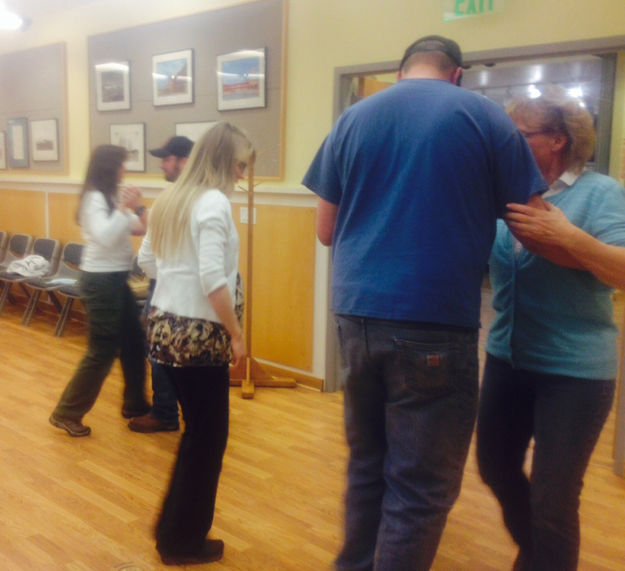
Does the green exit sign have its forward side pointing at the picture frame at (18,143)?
no

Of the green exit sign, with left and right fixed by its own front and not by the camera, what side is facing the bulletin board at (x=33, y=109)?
right

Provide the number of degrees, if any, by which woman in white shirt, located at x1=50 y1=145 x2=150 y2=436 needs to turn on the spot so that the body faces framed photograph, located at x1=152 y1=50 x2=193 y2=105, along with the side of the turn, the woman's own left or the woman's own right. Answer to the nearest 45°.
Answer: approximately 90° to the woman's own left

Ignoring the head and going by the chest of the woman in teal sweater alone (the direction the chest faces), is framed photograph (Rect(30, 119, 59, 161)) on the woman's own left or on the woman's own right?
on the woman's own right

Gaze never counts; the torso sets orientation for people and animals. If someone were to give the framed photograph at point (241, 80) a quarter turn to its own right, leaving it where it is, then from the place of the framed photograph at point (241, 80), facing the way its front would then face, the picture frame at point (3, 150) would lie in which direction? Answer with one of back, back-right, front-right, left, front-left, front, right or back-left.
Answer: front

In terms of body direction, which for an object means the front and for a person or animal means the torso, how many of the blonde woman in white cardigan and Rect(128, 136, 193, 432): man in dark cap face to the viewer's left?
1

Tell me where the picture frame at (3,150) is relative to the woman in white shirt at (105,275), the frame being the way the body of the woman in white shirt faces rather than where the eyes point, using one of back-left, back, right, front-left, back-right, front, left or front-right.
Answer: left

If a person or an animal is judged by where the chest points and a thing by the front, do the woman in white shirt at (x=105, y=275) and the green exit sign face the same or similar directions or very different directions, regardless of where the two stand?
very different directions

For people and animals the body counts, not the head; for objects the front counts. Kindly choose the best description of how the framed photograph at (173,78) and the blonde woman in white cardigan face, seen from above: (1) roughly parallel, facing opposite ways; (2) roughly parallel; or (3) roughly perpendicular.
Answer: roughly parallel, facing opposite ways

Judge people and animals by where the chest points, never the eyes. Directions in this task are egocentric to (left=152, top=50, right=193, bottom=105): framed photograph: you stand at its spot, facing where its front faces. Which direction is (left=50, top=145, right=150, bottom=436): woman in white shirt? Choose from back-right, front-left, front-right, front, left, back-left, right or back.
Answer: front-left

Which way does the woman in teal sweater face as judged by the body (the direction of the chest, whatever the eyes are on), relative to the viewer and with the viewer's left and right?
facing the viewer and to the left of the viewer

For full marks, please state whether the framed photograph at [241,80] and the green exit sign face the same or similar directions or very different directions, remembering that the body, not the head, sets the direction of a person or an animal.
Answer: same or similar directions

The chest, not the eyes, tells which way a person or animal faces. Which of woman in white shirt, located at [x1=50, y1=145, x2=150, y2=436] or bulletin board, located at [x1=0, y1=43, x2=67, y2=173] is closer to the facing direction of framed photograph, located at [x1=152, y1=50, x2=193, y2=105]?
the woman in white shirt

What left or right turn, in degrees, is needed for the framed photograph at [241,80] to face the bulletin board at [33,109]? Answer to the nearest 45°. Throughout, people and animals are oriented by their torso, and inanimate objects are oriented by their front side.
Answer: approximately 90° to its right

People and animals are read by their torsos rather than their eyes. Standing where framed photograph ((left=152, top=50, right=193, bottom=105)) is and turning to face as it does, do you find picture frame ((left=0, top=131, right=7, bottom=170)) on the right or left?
on its right
